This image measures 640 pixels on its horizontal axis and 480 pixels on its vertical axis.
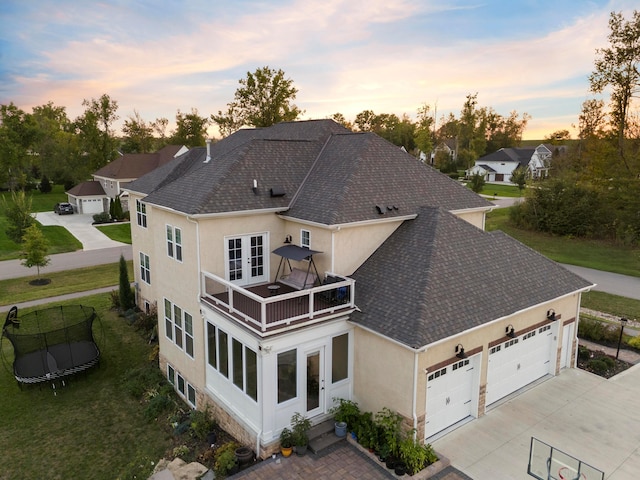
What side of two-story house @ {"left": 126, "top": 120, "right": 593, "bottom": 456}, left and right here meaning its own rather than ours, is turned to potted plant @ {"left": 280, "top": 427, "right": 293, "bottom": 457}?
back

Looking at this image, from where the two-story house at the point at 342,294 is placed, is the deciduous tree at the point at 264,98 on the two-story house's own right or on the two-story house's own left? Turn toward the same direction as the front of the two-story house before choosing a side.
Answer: on the two-story house's own left

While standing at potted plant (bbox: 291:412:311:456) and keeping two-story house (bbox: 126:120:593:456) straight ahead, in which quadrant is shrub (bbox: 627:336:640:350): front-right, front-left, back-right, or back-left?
front-right

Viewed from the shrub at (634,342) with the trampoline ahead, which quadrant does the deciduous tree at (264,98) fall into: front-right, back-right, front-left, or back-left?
front-right

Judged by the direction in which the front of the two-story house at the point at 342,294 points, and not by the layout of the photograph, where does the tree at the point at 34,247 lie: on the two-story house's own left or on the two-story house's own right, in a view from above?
on the two-story house's own left

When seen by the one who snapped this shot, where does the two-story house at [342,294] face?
facing away from the viewer and to the right of the viewer

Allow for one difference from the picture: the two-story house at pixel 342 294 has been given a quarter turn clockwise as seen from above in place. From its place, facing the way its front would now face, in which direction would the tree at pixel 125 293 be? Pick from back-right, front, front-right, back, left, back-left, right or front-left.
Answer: back

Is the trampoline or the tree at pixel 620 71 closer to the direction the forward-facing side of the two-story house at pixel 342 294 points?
the tree

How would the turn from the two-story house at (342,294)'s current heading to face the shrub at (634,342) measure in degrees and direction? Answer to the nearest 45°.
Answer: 0° — it already faces it

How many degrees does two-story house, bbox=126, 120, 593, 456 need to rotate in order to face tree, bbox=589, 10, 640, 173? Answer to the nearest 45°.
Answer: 0° — it already faces it

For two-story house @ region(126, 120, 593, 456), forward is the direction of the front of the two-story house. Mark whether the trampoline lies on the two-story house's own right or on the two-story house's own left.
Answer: on the two-story house's own left
